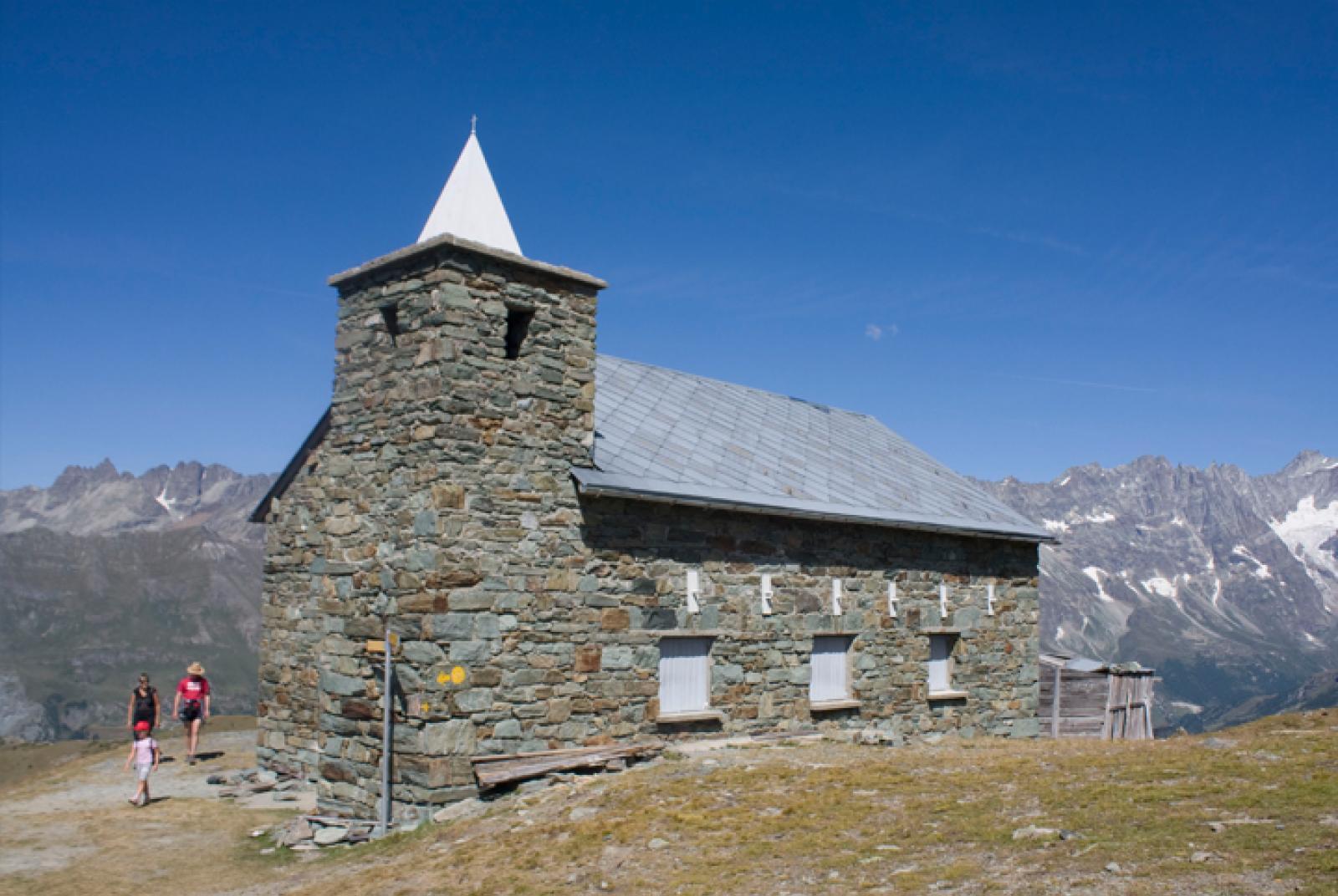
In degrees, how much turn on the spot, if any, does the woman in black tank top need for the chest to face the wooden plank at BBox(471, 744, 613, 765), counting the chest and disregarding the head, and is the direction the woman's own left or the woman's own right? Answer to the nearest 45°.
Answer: approximately 45° to the woman's own left

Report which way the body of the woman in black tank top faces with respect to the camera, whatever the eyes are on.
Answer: toward the camera

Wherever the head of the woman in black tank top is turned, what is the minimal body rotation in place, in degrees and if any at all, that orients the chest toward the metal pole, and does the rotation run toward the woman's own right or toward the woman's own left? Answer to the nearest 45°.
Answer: approximately 45° to the woman's own left

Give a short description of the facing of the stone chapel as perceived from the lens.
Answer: facing the viewer and to the left of the viewer

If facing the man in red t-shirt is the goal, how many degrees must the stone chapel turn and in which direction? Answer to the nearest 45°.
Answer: approximately 90° to its right

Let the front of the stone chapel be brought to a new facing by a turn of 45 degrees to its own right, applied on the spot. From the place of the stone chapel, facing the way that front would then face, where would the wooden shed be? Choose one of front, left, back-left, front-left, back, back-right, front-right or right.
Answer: back-right

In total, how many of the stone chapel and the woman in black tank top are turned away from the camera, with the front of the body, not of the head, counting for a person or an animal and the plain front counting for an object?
0

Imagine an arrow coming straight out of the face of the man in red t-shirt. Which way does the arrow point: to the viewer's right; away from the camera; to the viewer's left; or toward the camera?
toward the camera

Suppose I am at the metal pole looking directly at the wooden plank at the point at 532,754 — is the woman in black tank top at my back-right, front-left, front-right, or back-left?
back-left
